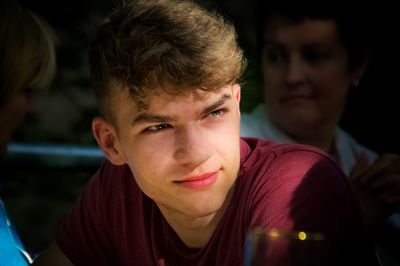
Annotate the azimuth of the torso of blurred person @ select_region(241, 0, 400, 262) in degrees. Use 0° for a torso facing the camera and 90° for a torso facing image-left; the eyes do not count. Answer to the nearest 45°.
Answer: approximately 45°

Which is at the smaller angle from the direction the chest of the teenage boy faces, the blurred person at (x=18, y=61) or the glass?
the glass

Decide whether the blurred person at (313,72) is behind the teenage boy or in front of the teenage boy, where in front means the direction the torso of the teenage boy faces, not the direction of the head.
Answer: behind

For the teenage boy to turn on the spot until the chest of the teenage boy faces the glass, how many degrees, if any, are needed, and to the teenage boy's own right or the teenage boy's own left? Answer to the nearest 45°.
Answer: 0° — they already face it

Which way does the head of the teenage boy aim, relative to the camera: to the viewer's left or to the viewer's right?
to the viewer's right

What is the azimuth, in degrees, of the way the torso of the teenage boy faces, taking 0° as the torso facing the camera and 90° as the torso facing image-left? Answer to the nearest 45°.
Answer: approximately 0°
